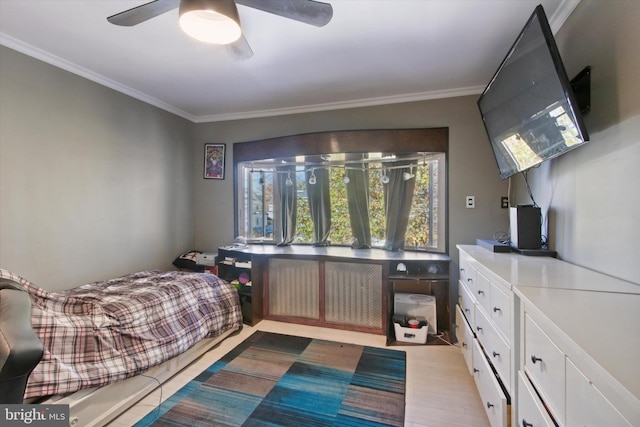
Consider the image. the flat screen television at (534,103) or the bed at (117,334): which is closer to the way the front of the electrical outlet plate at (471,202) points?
the flat screen television

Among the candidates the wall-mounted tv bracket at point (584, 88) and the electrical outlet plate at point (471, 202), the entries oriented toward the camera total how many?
1

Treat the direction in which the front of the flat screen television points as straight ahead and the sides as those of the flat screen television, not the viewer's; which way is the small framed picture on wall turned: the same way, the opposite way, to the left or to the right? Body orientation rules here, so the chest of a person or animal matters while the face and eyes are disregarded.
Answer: to the left

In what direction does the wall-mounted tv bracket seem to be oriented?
to the viewer's left

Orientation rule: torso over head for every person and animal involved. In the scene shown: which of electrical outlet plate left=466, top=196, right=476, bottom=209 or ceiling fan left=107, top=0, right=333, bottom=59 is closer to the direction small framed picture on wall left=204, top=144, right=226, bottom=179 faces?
the ceiling fan

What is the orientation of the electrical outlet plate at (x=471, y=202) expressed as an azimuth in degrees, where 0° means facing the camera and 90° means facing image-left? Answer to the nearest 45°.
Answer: approximately 0°

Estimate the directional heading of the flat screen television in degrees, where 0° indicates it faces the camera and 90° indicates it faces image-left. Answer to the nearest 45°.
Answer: approximately 45°
